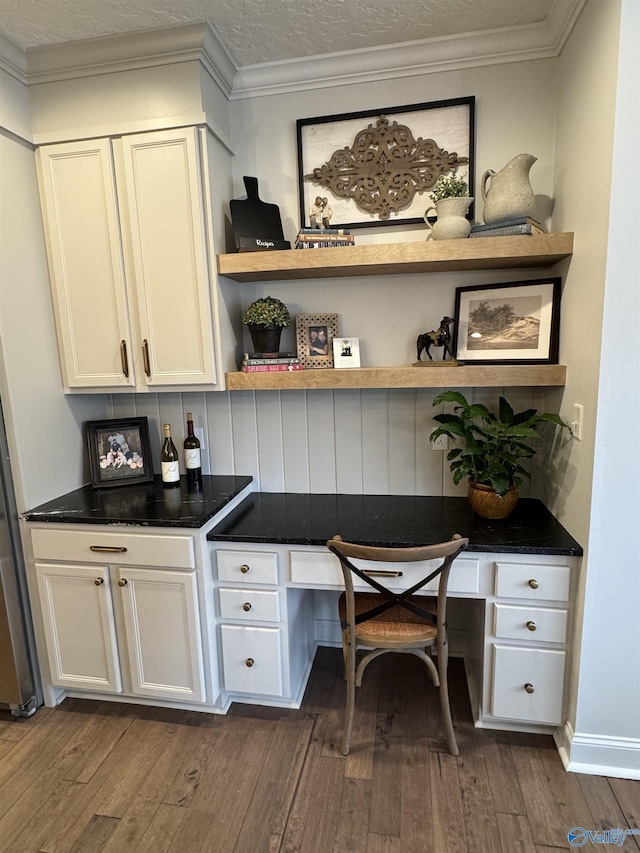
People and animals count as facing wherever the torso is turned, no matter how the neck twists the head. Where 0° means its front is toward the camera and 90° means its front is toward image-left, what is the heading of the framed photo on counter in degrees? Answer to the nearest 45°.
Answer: approximately 0°

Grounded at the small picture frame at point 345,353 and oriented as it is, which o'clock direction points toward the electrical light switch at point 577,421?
The electrical light switch is roughly at 10 o'clock from the small picture frame.

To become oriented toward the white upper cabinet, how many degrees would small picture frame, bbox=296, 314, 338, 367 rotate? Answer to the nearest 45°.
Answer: approximately 90° to its right

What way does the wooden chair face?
away from the camera

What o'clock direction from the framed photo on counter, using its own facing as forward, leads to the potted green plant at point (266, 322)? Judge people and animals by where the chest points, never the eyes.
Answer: The potted green plant is roughly at 10 o'clock from the framed photo on counter.

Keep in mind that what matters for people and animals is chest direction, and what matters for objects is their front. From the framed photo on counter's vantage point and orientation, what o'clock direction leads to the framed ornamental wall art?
The framed ornamental wall art is roughly at 10 o'clock from the framed photo on counter.

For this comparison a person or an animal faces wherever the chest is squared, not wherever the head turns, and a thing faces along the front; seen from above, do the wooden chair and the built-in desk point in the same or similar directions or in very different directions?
very different directions

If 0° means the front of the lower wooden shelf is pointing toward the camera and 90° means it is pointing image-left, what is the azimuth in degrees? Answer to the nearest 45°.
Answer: approximately 0°
